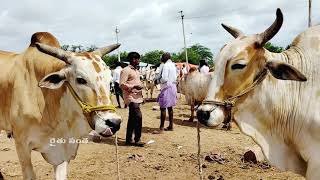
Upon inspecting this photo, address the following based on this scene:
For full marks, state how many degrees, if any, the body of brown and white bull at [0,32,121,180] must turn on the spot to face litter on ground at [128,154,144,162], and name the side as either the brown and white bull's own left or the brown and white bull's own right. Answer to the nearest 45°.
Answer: approximately 90° to the brown and white bull's own left

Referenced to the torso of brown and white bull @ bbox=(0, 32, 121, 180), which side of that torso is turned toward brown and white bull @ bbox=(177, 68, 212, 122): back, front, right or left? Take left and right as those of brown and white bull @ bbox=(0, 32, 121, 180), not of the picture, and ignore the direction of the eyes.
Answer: left

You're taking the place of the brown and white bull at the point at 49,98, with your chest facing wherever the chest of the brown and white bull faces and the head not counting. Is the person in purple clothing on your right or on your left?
on your left

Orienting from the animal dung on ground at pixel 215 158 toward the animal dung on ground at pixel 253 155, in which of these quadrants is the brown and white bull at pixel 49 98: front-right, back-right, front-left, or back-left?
back-right

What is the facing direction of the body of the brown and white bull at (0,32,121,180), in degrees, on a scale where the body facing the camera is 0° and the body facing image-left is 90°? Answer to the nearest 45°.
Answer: approximately 315°

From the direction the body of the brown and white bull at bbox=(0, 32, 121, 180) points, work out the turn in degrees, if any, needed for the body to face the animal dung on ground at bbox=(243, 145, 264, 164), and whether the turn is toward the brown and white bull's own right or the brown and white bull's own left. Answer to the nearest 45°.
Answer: approximately 45° to the brown and white bull's own left

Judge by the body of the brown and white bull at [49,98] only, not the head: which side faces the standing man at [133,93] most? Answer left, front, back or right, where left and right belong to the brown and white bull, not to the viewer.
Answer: left

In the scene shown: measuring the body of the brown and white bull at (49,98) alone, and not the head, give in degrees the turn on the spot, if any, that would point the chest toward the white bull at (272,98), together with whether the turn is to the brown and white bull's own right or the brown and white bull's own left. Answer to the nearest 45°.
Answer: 0° — it already faces it

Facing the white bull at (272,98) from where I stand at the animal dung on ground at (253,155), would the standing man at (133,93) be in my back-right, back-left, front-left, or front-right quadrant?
back-right
